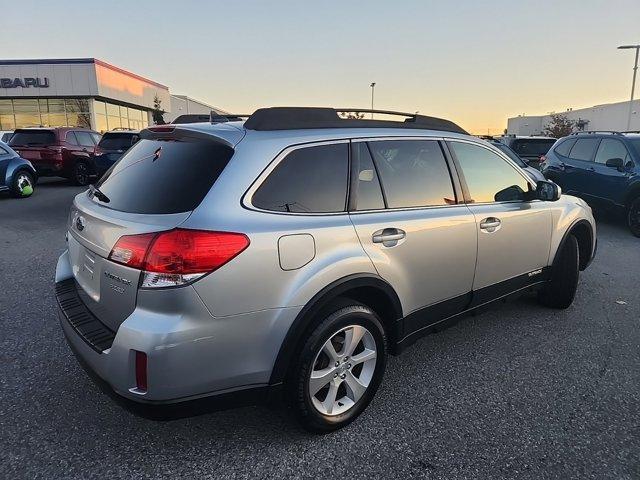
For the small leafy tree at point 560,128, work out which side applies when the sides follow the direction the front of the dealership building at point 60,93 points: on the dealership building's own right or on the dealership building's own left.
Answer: on the dealership building's own left

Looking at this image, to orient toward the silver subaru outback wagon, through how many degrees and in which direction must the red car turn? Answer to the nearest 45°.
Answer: approximately 135° to its right

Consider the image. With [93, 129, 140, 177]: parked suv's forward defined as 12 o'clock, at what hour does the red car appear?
The red car is roughly at 8 o'clock from the parked suv.

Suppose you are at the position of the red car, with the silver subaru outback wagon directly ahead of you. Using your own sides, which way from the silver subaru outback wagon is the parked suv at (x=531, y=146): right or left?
left

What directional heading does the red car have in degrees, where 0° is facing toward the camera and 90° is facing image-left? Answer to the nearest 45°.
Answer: approximately 225°

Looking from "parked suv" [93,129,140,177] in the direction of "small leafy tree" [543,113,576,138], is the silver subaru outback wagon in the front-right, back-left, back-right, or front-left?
back-right

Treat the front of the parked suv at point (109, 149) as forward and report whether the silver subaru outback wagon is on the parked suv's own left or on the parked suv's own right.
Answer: on the parked suv's own right

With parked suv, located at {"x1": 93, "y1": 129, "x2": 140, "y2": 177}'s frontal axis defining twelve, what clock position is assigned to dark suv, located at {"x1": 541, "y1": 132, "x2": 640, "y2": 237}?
The dark suv is roughly at 3 o'clock from the parked suv.
